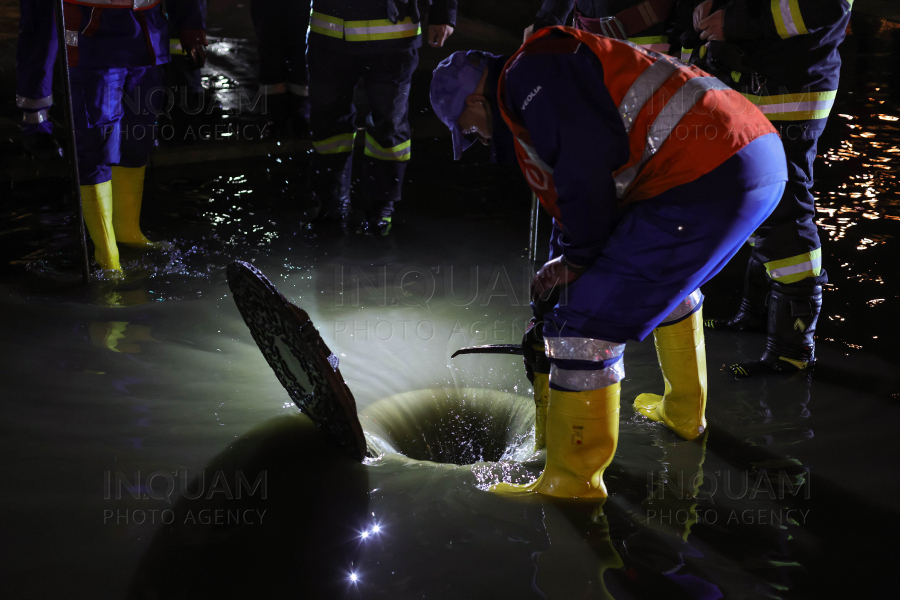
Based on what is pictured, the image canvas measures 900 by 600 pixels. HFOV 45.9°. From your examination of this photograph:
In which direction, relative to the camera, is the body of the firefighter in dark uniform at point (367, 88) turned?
toward the camera

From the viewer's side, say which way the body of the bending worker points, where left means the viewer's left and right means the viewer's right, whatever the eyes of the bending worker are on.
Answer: facing to the left of the viewer

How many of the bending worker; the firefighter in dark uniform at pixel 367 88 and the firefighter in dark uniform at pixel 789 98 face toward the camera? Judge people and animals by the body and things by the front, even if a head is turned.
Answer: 1

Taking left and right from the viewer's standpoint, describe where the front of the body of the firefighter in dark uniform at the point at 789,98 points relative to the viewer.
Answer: facing to the left of the viewer

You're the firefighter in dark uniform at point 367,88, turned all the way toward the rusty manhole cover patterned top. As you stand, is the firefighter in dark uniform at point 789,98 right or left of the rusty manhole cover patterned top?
left

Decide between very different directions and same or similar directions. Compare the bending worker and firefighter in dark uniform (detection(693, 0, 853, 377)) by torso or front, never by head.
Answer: same or similar directions

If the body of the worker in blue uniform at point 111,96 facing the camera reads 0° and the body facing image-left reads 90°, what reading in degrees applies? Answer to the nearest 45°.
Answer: approximately 315°

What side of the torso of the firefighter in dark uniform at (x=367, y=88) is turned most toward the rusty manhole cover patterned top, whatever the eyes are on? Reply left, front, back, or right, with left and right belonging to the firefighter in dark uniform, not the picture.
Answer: front

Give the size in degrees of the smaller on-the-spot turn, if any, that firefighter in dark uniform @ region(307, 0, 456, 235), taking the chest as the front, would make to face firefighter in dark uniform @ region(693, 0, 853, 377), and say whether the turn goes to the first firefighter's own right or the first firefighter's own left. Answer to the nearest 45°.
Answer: approximately 45° to the first firefighter's own left

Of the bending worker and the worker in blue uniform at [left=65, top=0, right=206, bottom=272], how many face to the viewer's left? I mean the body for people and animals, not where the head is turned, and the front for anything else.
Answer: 1

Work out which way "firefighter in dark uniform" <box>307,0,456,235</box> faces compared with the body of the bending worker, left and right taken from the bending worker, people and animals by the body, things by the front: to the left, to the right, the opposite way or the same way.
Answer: to the left

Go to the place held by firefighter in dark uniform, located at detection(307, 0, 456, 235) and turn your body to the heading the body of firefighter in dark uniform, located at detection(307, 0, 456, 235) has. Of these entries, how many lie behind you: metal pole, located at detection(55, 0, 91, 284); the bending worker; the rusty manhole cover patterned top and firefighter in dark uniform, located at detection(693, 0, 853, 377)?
0
